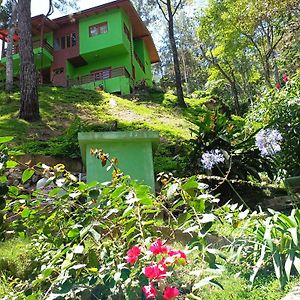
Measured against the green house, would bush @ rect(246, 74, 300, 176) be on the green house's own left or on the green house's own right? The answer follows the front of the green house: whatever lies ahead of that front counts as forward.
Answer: on the green house's own left

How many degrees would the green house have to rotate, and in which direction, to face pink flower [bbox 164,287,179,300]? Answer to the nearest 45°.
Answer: approximately 45° to its left

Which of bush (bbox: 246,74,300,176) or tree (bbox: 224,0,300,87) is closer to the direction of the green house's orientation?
the bush

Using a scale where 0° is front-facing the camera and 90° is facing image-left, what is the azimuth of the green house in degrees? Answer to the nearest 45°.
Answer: approximately 45°

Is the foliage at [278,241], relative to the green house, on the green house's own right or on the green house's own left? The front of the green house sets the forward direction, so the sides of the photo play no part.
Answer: on the green house's own left

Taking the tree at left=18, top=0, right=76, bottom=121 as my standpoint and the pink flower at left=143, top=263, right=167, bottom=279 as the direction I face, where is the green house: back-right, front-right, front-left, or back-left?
back-left
